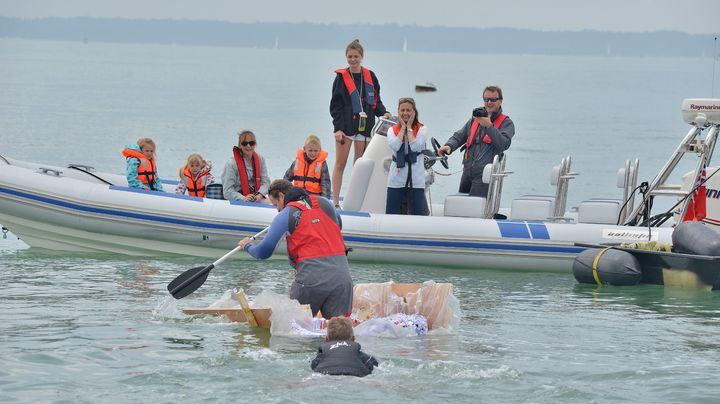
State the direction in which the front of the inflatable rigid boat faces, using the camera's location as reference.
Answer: facing to the left of the viewer

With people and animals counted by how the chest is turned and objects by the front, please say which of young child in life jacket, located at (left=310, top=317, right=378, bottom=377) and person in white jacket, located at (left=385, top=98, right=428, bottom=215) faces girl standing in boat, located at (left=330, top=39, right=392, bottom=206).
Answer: the young child in life jacket

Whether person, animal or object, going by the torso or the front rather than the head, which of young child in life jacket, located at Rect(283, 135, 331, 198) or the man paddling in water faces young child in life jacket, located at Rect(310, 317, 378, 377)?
young child in life jacket, located at Rect(283, 135, 331, 198)

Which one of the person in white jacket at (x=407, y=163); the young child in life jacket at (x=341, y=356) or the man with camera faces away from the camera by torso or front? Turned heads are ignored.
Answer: the young child in life jacket

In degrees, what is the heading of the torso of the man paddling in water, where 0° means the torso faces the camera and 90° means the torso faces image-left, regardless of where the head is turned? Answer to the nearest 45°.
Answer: approximately 135°

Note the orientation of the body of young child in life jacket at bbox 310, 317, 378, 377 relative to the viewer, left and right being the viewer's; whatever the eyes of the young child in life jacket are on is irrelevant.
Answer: facing away from the viewer

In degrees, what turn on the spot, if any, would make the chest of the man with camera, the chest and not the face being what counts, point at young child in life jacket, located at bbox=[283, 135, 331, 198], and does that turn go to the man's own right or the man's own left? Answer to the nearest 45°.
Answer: approximately 45° to the man's own right

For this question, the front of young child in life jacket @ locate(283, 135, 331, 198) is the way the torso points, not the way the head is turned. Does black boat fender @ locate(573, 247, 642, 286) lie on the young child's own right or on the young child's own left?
on the young child's own left

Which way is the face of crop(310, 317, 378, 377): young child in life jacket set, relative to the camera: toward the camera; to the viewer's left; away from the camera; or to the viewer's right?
away from the camera
